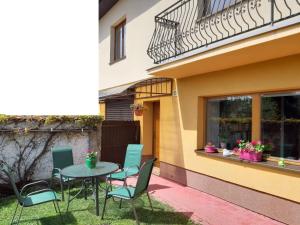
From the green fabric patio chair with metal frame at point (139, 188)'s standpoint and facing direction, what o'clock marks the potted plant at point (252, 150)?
The potted plant is roughly at 4 o'clock from the green fabric patio chair with metal frame.

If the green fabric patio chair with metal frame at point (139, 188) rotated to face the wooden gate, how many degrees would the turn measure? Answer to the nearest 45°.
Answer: approximately 45° to its right

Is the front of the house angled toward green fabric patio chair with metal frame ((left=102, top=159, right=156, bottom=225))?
yes

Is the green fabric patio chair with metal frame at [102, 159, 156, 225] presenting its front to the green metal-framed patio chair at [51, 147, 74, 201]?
yes

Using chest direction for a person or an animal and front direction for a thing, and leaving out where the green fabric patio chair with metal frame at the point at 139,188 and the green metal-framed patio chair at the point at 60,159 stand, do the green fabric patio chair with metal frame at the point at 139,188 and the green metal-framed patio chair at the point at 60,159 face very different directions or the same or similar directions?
very different directions

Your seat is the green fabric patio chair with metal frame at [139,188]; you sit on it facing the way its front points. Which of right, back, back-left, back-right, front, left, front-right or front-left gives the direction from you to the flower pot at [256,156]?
back-right

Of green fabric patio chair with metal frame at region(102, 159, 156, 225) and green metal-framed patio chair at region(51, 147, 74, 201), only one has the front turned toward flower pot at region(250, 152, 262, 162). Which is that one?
green metal-framed patio chair at region(51, 147, 74, 201)

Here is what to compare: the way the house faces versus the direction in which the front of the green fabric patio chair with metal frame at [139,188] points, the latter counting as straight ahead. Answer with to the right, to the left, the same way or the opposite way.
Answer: to the left

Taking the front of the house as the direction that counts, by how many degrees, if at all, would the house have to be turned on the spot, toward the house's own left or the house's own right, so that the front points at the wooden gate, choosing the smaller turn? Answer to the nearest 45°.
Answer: approximately 90° to the house's own right

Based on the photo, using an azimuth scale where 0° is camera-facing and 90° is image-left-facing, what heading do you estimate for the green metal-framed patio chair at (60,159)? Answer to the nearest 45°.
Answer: approximately 315°

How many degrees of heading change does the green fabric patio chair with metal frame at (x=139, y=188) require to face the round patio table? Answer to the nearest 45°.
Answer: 0° — it already faces it

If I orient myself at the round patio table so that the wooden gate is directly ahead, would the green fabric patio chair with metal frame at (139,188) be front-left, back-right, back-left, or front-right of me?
back-right

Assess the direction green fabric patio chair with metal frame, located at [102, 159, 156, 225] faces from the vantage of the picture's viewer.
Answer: facing away from the viewer and to the left of the viewer
